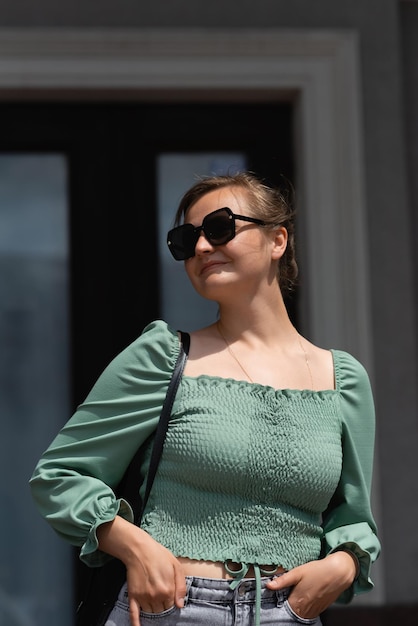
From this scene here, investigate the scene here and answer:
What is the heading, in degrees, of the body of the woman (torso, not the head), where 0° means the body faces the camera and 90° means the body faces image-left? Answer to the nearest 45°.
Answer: approximately 0°
